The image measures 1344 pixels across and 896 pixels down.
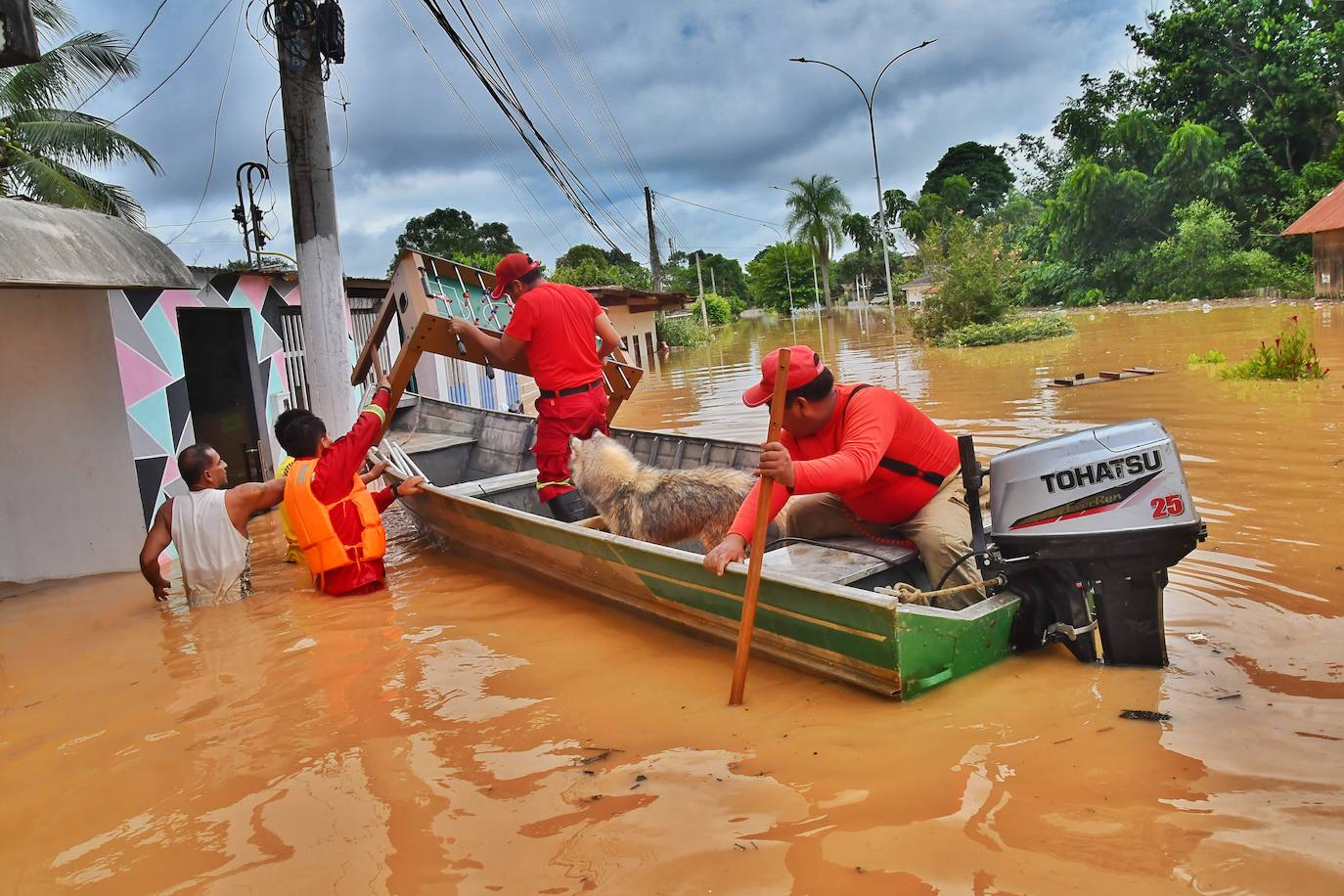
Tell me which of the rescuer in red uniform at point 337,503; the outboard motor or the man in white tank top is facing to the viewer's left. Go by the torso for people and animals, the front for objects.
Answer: the outboard motor

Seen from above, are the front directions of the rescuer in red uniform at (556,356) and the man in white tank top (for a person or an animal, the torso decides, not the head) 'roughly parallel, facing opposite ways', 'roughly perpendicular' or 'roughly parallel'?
roughly perpendicular

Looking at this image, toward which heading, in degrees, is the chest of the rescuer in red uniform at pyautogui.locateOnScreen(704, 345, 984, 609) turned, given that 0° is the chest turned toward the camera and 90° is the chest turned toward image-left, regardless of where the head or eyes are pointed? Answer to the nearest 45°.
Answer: approximately 90°

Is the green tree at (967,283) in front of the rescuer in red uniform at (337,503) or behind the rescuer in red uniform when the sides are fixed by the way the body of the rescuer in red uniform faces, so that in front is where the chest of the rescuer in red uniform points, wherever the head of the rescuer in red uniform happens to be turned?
in front

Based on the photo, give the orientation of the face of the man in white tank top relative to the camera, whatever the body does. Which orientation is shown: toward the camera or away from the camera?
away from the camera

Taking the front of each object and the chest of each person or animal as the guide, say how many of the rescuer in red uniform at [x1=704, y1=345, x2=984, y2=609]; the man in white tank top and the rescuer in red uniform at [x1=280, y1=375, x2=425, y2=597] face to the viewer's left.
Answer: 1

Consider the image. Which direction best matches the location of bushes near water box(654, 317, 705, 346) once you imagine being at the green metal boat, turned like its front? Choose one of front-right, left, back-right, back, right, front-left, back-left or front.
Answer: front-right

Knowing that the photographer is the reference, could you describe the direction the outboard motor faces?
facing to the left of the viewer

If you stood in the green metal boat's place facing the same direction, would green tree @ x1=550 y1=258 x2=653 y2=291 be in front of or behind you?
in front

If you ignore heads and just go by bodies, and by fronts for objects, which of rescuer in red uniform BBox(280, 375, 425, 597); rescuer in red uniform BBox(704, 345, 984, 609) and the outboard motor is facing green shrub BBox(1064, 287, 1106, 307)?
rescuer in red uniform BBox(280, 375, 425, 597)

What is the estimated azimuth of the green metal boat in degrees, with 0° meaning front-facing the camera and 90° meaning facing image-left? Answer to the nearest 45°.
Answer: approximately 135°

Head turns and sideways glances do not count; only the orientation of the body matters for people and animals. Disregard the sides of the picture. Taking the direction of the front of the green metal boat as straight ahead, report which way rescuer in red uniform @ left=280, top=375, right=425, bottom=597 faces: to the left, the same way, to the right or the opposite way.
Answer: to the right

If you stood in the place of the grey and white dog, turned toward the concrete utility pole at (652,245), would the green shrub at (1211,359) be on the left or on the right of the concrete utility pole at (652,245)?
right

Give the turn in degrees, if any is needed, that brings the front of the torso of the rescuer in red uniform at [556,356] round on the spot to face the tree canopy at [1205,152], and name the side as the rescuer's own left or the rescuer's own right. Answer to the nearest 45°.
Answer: approximately 90° to the rescuer's own right

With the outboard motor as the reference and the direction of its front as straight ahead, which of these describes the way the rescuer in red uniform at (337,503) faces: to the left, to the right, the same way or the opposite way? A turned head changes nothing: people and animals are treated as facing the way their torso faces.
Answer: to the right
